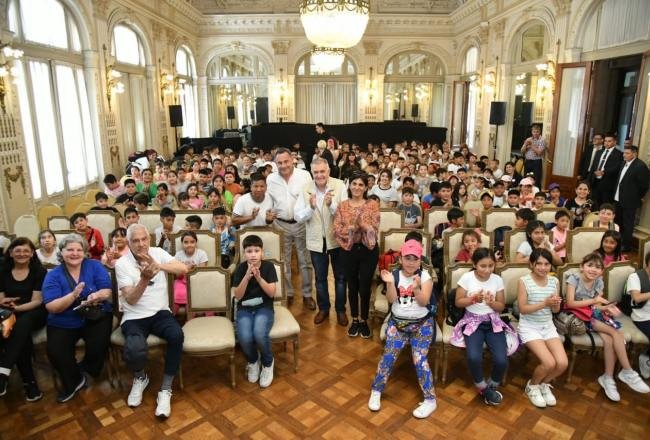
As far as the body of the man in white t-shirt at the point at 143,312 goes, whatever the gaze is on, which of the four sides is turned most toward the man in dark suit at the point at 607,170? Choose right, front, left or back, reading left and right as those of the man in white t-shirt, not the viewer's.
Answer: left

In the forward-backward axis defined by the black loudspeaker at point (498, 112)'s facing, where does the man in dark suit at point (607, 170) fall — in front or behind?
in front

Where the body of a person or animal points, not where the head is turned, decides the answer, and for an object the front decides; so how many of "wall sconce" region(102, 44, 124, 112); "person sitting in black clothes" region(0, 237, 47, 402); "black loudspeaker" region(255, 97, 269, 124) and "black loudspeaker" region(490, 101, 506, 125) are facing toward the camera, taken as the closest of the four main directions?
3

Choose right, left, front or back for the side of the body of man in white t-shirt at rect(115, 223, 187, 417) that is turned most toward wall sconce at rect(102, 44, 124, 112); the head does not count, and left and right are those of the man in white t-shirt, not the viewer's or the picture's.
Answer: back

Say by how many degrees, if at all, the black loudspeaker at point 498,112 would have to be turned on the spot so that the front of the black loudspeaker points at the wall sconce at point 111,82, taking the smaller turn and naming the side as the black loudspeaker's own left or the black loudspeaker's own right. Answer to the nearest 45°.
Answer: approximately 45° to the black loudspeaker's own right

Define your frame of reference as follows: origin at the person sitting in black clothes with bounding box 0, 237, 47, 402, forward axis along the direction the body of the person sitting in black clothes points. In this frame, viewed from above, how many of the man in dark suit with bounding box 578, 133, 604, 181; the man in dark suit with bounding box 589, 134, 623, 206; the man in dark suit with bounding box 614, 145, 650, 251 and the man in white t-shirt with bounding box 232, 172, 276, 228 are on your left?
4

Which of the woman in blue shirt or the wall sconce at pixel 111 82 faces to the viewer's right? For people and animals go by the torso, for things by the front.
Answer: the wall sconce

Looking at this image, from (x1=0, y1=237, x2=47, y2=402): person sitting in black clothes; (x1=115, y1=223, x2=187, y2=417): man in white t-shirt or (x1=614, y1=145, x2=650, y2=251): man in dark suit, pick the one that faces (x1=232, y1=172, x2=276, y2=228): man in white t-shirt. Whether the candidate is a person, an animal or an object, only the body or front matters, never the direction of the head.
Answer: the man in dark suit

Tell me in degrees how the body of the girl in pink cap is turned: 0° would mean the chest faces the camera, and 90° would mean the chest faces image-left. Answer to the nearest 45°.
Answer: approximately 0°

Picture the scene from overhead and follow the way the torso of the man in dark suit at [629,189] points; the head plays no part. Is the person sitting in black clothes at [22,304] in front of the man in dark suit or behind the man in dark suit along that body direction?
in front

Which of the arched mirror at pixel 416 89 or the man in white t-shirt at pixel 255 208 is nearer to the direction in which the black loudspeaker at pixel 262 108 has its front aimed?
the man in white t-shirt

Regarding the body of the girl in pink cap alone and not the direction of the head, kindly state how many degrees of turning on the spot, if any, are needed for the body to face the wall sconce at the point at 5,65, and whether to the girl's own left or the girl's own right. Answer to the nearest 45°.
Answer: approximately 135° to the girl's own right
